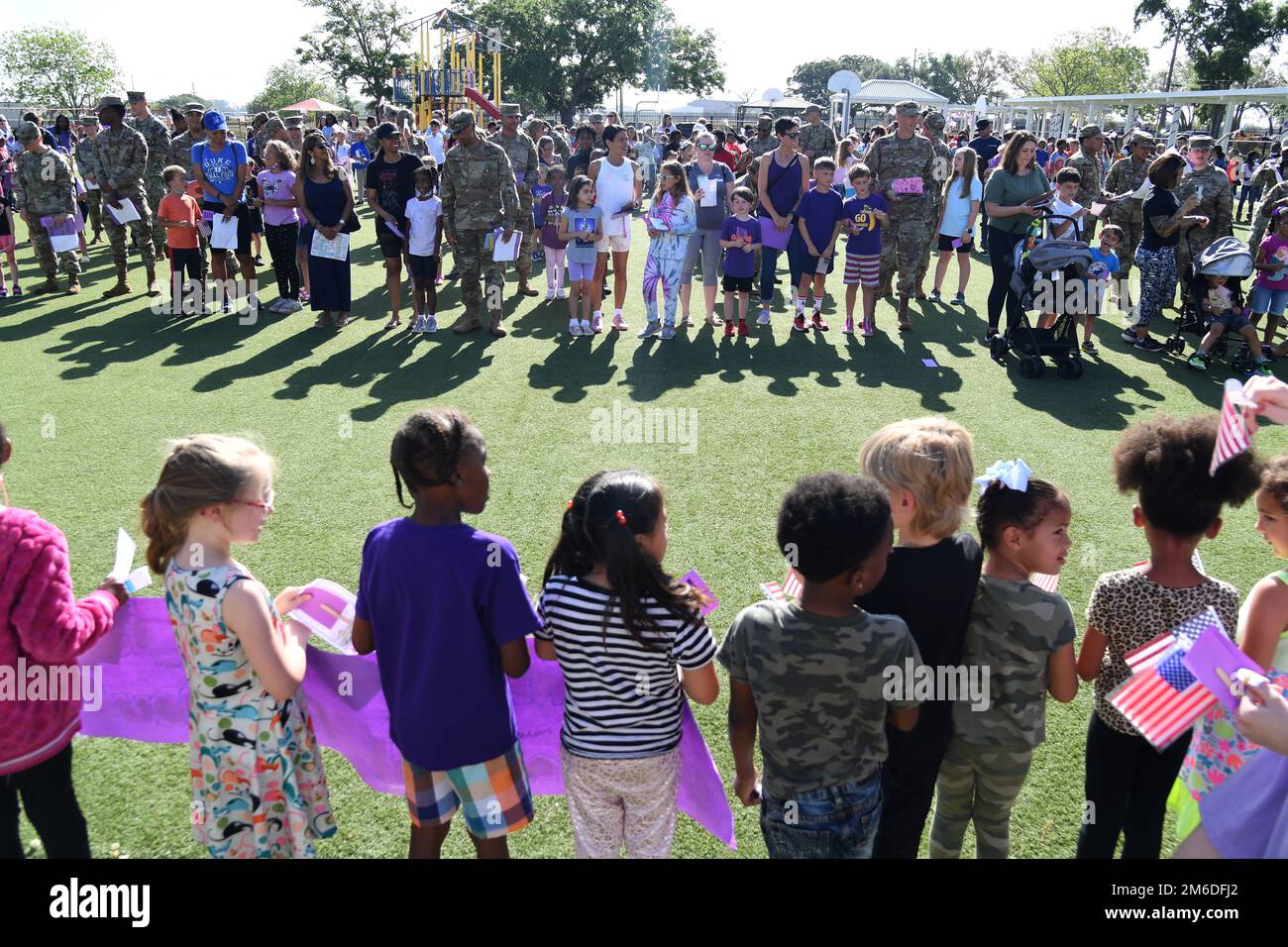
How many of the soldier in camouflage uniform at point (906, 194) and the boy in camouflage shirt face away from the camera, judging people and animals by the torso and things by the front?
1

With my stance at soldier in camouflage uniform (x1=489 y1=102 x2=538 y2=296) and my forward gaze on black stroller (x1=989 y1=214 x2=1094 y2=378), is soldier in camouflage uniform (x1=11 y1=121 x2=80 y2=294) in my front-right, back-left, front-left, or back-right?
back-right

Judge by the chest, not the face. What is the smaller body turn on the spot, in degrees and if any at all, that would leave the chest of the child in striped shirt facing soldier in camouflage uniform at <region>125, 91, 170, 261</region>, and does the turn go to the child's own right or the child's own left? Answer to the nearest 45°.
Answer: approximately 90° to the child's own left

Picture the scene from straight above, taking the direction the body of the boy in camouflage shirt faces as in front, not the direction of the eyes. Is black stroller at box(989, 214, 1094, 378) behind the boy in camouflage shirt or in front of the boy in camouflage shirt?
in front

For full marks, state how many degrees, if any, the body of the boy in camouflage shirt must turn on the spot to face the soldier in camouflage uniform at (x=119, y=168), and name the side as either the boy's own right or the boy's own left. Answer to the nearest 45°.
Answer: approximately 45° to the boy's own left

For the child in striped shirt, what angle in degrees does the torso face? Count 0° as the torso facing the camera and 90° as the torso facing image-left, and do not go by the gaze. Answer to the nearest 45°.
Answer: approximately 225°

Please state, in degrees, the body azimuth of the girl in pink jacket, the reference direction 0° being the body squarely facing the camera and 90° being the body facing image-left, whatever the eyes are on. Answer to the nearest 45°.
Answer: approximately 225°

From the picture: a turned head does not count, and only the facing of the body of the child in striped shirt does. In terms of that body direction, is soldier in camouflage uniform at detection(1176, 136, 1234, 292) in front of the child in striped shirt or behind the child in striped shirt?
in front

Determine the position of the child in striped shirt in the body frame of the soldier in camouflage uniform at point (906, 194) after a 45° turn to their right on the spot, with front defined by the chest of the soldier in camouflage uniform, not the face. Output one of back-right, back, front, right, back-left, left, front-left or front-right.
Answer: front-left

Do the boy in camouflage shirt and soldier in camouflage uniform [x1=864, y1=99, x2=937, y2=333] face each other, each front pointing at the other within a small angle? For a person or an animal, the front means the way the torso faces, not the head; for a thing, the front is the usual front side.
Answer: yes

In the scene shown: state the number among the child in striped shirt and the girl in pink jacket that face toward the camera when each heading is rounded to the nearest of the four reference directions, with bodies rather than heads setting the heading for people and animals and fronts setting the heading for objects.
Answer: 0

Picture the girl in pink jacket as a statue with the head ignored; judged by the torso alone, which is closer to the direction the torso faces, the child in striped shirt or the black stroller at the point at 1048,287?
the black stroller

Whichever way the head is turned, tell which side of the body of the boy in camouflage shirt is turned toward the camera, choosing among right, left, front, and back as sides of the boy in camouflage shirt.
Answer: back
